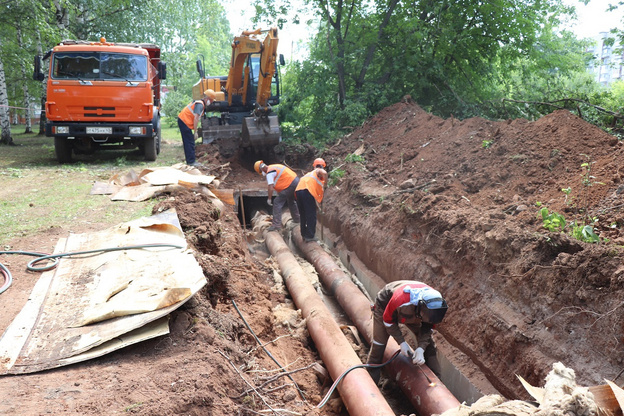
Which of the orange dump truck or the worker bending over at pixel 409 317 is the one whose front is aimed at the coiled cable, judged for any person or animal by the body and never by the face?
the orange dump truck

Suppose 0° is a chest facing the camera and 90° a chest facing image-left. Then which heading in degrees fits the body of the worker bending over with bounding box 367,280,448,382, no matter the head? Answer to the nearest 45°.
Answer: approximately 315°

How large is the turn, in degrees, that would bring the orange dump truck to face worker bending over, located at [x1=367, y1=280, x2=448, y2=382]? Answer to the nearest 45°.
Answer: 0° — it already faces them

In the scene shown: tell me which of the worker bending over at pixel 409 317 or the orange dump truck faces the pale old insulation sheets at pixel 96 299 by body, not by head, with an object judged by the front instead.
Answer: the orange dump truck

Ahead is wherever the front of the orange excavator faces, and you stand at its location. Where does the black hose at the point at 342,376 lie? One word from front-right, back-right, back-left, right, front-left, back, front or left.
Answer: front-right

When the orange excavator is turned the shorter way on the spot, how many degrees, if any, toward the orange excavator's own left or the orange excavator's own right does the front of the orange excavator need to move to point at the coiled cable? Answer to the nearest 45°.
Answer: approximately 45° to the orange excavator's own right

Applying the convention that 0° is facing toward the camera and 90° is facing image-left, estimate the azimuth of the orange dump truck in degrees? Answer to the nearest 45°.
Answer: approximately 0°

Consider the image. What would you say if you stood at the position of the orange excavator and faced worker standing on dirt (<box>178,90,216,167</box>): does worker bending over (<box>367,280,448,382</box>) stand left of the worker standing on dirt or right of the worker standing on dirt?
left

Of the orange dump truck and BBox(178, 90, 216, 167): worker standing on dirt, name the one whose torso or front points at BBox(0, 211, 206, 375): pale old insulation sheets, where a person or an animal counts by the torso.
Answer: the orange dump truck

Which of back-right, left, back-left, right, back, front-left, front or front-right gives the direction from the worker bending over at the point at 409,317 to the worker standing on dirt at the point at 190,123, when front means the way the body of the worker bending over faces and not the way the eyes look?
back

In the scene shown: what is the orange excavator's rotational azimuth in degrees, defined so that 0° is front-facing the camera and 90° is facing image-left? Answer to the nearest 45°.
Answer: approximately 315°

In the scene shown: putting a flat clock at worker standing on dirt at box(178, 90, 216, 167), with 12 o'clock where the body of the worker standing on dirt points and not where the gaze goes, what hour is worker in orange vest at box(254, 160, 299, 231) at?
The worker in orange vest is roughly at 2 o'clock from the worker standing on dirt.
